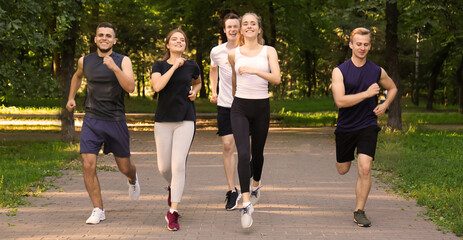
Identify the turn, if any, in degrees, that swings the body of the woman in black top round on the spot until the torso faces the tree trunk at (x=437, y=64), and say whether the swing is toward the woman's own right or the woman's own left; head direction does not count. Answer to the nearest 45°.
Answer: approximately 135° to the woman's own left

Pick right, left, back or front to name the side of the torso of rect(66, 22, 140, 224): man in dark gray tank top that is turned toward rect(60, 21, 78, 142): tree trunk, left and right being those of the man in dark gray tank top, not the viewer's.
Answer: back

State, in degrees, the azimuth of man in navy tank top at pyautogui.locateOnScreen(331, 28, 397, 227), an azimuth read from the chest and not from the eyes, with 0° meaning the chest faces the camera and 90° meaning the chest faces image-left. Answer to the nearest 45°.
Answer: approximately 0°

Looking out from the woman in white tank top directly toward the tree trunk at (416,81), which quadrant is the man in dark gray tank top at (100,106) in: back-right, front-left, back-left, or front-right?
back-left
